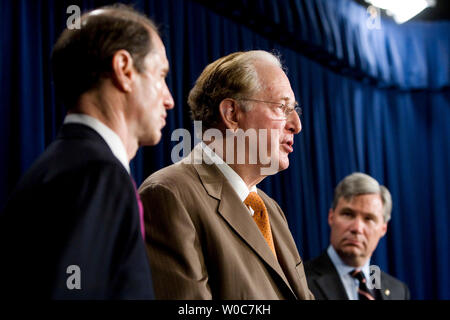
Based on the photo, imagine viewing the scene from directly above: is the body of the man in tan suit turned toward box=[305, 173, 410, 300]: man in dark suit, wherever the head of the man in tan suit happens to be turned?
no

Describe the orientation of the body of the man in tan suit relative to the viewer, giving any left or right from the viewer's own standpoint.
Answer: facing the viewer and to the right of the viewer

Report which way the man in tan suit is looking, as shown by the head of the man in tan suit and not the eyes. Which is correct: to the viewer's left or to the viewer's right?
to the viewer's right

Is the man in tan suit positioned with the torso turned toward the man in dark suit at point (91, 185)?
no

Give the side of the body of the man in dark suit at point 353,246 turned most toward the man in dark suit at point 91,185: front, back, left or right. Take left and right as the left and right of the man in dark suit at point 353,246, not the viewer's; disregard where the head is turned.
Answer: front

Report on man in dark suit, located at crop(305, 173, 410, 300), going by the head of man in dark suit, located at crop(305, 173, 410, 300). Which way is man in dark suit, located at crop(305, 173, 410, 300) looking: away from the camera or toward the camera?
toward the camera

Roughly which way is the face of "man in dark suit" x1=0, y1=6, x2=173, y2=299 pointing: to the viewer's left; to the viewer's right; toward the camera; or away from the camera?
to the viewer's right

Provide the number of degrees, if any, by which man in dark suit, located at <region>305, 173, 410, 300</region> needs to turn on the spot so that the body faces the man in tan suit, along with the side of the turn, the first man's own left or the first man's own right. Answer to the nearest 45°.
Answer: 0° — they already face them

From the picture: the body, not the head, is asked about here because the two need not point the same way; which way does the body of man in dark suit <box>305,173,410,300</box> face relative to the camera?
toward the camera

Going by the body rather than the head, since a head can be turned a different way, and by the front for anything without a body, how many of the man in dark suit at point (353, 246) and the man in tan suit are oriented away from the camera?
0
